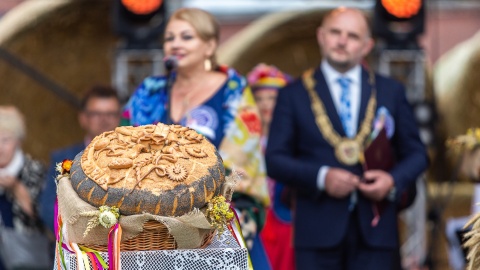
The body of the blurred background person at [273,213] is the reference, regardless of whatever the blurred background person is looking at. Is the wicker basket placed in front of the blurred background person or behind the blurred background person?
in front

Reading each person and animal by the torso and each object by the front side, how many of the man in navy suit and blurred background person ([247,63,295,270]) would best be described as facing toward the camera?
2

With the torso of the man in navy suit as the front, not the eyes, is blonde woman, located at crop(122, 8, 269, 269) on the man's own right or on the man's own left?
on the man's own right

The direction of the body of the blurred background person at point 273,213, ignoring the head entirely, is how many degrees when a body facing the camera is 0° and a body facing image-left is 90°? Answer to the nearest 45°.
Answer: approximately 0°

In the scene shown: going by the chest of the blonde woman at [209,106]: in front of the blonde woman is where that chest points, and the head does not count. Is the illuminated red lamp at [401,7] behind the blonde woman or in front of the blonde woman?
behind

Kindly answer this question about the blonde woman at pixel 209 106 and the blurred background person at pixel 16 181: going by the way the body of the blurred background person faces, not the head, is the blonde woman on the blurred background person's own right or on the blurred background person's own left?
on the blurred background person's own left

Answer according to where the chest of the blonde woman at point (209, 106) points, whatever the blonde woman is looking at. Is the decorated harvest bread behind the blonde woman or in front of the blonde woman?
in front

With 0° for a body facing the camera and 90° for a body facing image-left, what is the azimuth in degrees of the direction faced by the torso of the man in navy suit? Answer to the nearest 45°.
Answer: approximately 0°

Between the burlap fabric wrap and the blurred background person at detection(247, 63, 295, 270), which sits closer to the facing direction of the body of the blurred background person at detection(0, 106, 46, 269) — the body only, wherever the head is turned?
the burlap fabric wrap

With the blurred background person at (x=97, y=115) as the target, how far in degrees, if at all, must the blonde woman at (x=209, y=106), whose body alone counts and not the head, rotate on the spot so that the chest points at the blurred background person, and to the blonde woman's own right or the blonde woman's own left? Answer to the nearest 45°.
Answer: approximately 90° to the blonde woman's own right

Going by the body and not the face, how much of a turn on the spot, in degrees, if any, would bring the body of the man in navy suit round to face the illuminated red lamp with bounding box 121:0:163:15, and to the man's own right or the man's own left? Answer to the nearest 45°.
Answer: approximately 135° to the man's own right
